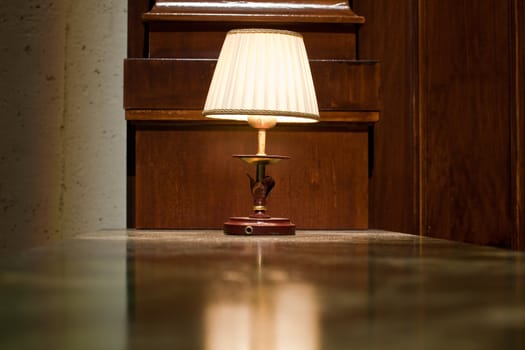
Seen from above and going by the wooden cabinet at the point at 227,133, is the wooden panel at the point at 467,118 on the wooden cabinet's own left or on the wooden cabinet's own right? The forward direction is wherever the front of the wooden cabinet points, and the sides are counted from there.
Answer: on the wooden cabinet's own left

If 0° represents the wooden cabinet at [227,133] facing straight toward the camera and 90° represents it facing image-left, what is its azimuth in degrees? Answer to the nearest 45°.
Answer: approximately 0°
